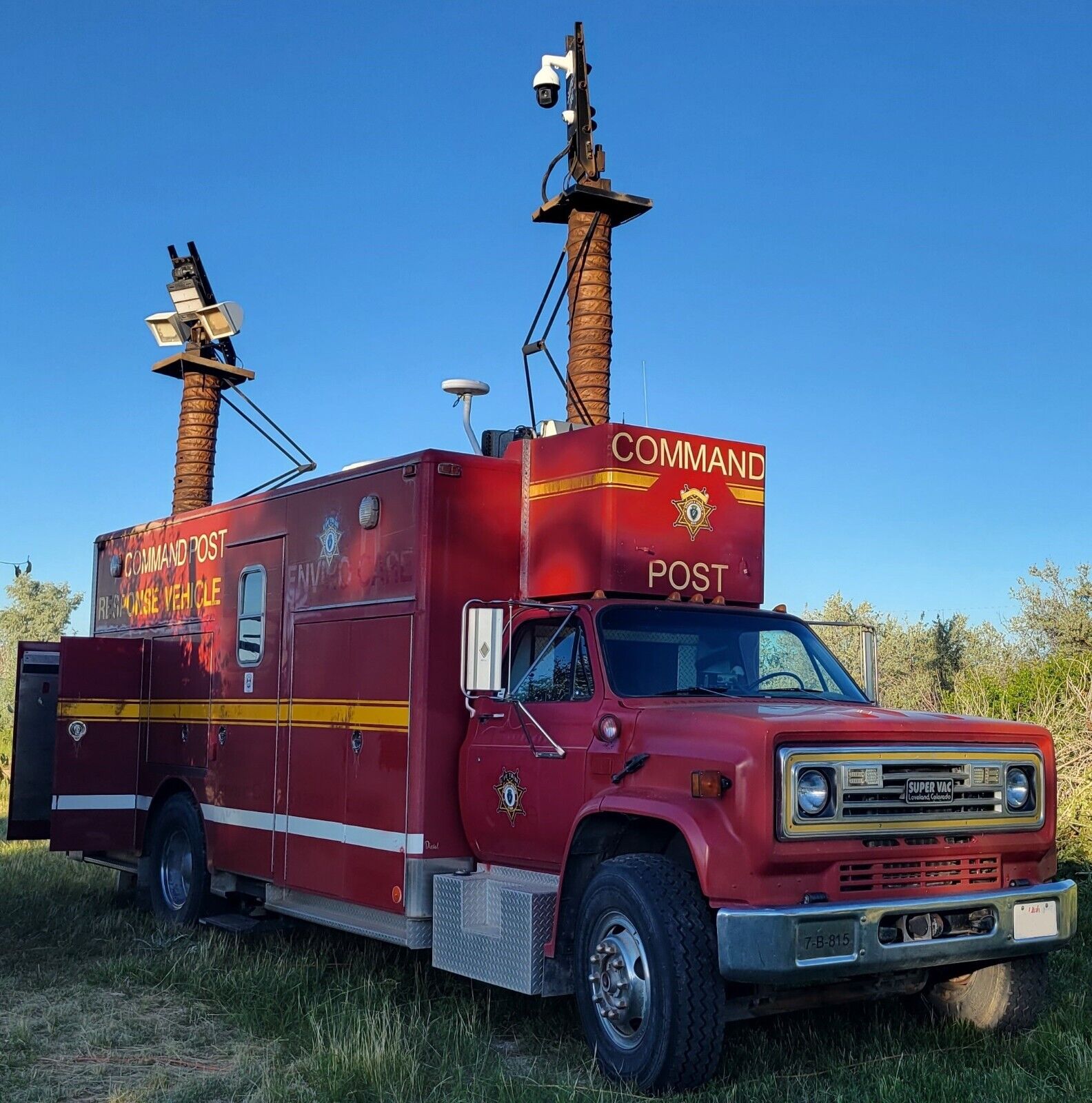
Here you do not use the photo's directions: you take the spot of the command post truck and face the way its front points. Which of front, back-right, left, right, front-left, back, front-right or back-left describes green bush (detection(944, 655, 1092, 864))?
left

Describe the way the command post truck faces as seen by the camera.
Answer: facing the viewer and to the right of the viewer
